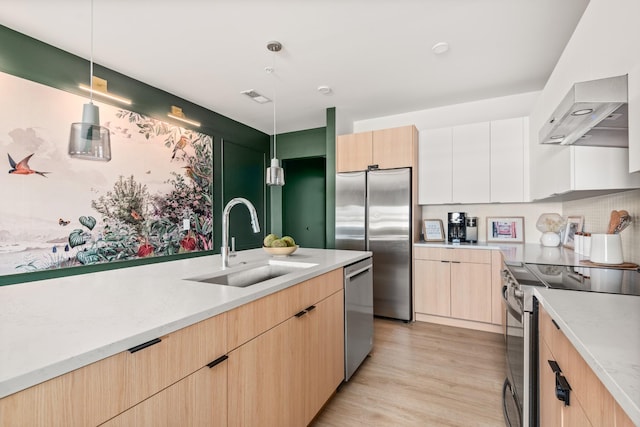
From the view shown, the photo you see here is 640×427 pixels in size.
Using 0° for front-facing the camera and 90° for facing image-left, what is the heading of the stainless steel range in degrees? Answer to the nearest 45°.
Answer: approximately 90°

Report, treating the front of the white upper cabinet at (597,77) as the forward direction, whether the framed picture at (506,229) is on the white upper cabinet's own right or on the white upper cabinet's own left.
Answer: on the white upper cabinet's own right

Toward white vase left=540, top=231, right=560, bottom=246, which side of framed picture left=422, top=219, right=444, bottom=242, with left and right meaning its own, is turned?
left

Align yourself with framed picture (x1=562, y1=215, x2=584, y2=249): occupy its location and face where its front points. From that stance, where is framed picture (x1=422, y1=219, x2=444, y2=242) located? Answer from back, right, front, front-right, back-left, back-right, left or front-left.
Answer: front-right

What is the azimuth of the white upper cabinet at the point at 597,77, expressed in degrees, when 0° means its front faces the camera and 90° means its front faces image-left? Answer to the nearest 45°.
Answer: approximately 90°

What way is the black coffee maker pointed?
toward the camera

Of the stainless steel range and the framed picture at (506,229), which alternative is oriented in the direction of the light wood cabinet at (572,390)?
the framed picture

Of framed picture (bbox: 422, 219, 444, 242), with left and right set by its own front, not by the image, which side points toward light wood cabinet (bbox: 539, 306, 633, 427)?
front

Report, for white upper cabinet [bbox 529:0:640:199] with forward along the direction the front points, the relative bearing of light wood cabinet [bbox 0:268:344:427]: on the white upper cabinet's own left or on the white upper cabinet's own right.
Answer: on the white upper cabinet's own left

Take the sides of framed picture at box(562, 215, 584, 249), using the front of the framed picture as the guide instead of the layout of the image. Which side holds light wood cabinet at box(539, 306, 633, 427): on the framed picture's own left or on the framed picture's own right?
on the framed picture's own left

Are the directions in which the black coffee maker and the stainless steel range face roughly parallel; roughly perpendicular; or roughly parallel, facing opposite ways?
roughly perpendicular

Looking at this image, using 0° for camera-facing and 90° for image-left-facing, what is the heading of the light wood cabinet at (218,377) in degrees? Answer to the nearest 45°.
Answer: approximately 315°
